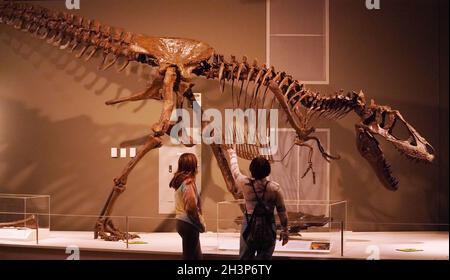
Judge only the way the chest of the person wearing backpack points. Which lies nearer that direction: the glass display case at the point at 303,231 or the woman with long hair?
the glass display case

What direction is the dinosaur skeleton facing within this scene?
to the viewer's right

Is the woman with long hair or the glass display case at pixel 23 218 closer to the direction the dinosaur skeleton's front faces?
the woman with long hair

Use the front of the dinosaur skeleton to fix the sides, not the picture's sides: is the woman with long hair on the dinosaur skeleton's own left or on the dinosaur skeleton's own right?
on the dinosaur skeleton's own right

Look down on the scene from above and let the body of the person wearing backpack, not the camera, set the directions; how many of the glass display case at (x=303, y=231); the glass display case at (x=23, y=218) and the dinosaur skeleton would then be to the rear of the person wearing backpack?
0

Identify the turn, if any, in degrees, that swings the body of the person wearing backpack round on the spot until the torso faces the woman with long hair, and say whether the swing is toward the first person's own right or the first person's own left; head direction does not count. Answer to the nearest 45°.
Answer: approximately 90° to the first person's own left

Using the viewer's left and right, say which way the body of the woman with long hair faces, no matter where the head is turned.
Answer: facing away from the viewer and to the right of the viewer

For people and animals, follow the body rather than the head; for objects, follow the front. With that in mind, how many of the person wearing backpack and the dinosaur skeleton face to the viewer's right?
1

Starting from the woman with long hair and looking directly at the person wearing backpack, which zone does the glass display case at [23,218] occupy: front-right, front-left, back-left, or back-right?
back-left

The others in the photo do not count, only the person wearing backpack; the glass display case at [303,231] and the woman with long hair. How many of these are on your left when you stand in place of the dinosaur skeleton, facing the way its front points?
0

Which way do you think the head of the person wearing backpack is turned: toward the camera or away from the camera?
away from the camera

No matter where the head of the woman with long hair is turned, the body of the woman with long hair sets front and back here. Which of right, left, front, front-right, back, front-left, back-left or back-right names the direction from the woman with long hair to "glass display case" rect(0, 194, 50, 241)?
left

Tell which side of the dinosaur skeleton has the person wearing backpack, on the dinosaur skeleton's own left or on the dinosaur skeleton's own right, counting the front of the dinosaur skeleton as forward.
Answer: on the dinosaur skeleton's own right

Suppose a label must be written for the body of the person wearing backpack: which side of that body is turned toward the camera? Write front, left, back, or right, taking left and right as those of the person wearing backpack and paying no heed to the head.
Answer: back
